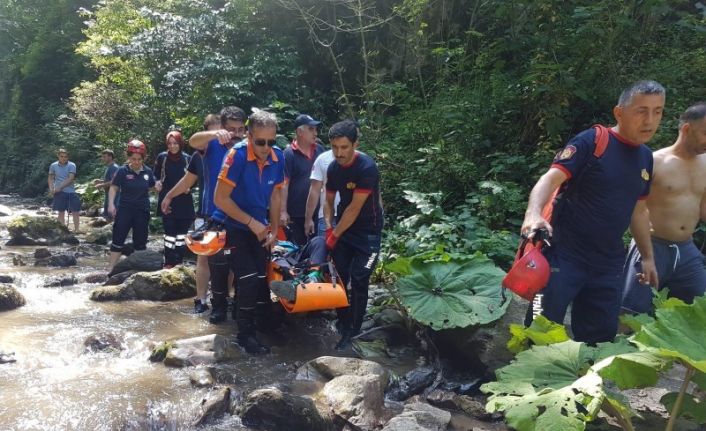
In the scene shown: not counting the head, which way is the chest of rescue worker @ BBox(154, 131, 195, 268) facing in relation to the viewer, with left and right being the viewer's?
facing the viewer

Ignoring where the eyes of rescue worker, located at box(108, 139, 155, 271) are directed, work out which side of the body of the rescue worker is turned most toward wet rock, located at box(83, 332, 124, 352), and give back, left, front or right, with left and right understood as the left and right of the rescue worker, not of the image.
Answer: front

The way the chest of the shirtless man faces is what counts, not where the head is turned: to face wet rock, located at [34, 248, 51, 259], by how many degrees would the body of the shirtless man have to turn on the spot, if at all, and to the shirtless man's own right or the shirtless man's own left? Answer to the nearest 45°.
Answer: approximately 135° to the shirtless man's own right

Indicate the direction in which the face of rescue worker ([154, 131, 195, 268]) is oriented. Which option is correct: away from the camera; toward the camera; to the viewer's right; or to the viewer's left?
toward the camera

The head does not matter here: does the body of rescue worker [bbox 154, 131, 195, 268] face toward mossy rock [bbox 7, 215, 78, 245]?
no

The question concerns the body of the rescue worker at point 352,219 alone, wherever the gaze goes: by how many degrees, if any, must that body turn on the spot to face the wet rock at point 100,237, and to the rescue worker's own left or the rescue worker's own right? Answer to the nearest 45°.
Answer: approximately 90° to the rescue worker's own right

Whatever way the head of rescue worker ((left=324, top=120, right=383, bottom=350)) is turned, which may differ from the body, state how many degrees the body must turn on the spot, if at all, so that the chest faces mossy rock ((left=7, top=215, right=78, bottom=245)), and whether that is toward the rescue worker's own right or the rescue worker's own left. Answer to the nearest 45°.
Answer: approximately 90° to the rescue worker's own right

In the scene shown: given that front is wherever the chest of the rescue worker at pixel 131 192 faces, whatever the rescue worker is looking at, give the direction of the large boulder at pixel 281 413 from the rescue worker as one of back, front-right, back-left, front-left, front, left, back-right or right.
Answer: front

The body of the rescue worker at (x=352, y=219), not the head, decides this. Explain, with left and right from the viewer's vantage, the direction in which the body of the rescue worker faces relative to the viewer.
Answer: facing the viewer and to the left of the viewer

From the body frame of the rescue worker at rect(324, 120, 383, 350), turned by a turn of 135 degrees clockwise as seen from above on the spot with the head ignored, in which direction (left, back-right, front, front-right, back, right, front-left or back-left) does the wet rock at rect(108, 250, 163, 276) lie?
front-left

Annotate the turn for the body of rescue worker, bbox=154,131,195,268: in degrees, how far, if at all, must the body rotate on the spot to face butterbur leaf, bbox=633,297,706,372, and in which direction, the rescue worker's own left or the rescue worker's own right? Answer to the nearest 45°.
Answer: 0° — they already face it

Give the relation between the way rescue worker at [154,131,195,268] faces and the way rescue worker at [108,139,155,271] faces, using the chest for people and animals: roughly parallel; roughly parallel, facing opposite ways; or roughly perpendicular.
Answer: roughly parallel

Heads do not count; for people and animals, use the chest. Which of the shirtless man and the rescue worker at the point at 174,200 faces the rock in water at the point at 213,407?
the rescue worker

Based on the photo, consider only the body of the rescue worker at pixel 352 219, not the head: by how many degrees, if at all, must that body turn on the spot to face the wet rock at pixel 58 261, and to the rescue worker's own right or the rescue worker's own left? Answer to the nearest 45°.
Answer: approximately 90° to the rescue worker's own right

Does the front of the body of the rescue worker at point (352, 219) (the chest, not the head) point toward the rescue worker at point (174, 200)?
no

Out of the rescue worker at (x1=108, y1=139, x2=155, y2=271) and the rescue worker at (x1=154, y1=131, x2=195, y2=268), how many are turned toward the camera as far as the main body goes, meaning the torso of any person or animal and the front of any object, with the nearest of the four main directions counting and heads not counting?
2

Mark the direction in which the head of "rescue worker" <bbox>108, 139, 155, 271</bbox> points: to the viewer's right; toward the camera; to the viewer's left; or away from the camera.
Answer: toward the camera
